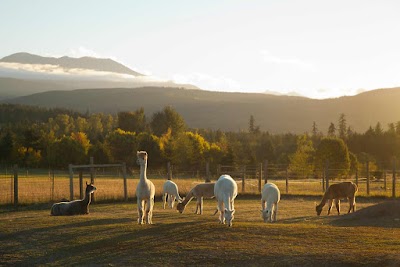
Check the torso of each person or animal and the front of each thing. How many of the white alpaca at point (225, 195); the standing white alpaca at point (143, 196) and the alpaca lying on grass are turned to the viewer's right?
1

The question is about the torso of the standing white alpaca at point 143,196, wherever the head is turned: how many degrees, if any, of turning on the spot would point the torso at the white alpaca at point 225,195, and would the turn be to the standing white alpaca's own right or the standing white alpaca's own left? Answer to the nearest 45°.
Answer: approximately 90° to the standing white alpaca's own left

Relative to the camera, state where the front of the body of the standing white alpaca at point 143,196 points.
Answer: toward the camera

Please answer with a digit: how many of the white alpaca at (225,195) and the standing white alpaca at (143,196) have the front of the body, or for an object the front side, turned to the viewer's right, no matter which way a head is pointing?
0

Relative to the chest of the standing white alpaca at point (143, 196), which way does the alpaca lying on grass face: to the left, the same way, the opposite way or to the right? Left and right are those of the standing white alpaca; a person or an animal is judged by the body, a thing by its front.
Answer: to the left

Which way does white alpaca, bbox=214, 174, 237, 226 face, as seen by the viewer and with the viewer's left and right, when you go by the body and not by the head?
facing the viewer

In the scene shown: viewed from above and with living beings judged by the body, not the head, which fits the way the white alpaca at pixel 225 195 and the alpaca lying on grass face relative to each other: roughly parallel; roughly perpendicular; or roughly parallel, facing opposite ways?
roughly perpendicular

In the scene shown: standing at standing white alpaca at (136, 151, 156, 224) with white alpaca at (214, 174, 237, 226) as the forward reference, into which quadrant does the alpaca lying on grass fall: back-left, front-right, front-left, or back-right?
back-left

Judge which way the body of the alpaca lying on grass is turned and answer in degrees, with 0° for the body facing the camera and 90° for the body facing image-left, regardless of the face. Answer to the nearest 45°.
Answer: approximately 270°

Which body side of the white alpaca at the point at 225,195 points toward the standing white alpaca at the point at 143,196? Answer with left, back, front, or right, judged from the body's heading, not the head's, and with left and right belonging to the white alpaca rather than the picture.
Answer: right
